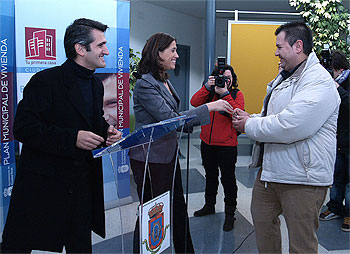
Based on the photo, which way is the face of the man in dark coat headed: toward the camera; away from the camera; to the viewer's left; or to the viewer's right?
to the viewer's right

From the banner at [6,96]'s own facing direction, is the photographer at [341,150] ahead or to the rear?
ahead

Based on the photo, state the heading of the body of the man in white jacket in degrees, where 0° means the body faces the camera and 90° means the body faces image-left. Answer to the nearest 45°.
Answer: approximately 90°

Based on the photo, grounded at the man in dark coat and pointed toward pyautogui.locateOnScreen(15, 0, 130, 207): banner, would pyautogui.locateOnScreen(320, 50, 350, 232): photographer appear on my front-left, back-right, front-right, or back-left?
front-right

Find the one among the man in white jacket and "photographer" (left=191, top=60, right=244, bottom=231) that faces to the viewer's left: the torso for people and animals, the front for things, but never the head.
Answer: the man in white jacket

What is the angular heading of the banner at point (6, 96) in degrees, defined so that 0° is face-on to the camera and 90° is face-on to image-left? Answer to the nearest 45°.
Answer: approximately 315°

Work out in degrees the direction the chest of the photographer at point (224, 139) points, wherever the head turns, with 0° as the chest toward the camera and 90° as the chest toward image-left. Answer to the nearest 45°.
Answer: approximately 0°

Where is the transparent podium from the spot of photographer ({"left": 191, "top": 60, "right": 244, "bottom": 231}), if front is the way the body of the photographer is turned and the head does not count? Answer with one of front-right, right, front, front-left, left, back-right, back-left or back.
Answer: front

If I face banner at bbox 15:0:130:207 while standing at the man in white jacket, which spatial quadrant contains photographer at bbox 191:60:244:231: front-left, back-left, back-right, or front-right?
front-right

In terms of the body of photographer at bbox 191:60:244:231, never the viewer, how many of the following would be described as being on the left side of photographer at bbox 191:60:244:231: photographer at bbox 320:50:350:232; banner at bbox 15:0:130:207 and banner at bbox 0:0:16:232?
1

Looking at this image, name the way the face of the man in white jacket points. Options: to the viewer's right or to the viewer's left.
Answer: to the viewer's left

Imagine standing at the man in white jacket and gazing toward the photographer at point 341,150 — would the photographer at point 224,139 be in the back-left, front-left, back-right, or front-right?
front-left

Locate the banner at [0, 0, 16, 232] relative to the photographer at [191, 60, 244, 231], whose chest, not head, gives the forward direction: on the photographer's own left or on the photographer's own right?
on the photographer's own right

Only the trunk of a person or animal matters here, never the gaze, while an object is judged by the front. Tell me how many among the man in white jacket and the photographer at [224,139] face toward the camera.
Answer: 1
